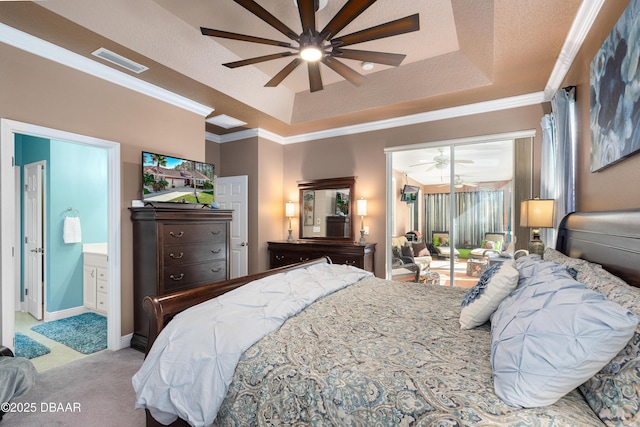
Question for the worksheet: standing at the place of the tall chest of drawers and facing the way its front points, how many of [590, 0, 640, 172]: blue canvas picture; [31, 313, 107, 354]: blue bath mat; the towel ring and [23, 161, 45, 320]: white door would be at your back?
3

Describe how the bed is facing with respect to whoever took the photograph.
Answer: facing to the left of the viewer

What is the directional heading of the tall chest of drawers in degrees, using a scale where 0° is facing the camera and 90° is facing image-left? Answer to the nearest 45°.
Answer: approximately 315°

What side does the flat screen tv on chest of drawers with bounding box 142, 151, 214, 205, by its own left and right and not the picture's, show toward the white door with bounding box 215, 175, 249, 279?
left

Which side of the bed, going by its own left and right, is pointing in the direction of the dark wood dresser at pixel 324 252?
right

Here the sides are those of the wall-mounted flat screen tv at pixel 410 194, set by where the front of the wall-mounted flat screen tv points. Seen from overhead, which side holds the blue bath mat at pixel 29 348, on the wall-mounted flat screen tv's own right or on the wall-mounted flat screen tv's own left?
on the wall-mounted flat screen tv's own right

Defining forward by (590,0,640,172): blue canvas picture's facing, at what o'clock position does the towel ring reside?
The towel ring is roughly at 1 o'clock from the blue canvas picture.

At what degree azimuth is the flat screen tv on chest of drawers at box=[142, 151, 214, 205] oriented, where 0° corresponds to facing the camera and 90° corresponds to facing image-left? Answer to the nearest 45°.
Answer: approximately 315°
